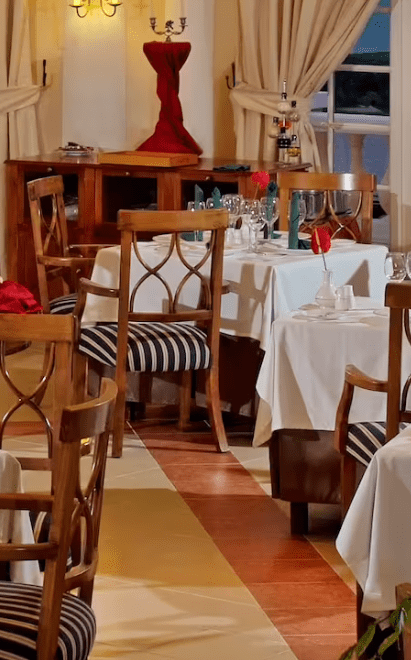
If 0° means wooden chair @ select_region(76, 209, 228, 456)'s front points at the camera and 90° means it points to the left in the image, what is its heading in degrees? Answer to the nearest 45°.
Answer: approximately 135°

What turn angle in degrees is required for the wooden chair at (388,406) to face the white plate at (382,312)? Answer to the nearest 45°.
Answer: approximately 45° to its right

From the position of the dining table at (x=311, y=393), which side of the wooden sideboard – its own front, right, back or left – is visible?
front

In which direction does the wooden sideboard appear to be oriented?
toward the camera

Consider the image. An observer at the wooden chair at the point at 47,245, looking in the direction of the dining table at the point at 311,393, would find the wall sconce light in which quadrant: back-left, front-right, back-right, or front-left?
back-left

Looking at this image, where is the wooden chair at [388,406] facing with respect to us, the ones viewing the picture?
facing away from the viewer and to the left of the viewer

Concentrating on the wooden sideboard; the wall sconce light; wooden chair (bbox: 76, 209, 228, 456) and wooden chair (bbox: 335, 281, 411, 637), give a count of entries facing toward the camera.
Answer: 2

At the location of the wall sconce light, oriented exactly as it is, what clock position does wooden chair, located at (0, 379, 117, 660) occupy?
The wooden chair is roughly at 12 o'clock from the wall sconce light.

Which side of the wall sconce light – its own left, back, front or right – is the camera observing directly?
front

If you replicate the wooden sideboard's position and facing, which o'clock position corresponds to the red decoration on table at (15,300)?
The red decoration on table is roughly at 12 o'clock from the wooden sideboard.

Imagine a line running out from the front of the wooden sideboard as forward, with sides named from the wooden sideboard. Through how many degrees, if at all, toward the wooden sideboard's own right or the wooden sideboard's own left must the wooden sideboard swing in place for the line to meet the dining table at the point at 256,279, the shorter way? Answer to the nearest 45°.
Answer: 0° — it already faces it

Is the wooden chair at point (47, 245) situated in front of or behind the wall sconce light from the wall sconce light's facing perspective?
in front
